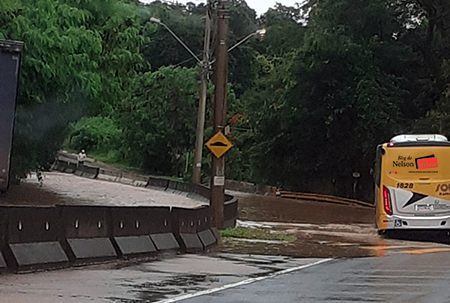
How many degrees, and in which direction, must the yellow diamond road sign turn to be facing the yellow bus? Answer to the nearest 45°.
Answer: approximately 90° to its left

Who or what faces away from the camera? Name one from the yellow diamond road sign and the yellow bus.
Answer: the yellow bus

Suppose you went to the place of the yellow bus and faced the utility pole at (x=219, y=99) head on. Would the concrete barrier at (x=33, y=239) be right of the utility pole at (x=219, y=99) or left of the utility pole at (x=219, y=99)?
left

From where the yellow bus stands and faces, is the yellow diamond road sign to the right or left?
on its left

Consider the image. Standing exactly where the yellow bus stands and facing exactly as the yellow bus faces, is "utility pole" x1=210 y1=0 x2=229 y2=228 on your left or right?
on your left

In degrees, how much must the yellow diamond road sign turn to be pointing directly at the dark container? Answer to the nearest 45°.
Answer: approximately 45° to its right

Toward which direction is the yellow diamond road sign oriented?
toward the camera

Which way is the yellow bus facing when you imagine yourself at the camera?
facing away from the viewer

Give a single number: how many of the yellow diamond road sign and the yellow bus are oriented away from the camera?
1

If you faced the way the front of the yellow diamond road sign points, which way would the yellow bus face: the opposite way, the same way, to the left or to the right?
the opposite way

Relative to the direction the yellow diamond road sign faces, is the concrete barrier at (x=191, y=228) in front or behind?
in front

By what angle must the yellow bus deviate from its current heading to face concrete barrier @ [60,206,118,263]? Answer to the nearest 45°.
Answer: approximately 135° to its left
